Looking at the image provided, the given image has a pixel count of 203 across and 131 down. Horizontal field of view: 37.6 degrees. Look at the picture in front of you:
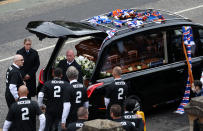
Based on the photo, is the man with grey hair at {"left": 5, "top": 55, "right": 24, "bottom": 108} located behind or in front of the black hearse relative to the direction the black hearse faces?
behind

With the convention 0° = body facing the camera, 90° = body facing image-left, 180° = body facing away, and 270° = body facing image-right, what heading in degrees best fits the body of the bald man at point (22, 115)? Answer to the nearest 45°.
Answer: approximately 180°

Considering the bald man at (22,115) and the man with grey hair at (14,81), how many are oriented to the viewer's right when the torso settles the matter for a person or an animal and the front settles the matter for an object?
1

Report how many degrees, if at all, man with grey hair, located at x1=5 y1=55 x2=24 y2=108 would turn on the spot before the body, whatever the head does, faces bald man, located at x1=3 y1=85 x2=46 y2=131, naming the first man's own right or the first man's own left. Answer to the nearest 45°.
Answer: approximately 90° to the first man's own right

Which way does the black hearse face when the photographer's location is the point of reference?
facing away from the viewer and to the right of the viewer

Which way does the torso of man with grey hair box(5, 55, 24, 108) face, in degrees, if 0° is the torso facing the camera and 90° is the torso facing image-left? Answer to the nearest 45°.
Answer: approximately 270°

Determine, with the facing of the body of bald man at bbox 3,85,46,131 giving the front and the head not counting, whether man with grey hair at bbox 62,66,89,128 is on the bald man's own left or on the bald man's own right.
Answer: on the bald man's own right

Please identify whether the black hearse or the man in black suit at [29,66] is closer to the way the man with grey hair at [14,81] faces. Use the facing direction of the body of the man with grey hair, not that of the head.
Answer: the black hearse

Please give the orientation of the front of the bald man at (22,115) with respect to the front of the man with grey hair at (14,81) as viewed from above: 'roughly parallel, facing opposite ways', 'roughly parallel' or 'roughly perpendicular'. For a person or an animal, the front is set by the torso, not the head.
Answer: roughly perpendicular

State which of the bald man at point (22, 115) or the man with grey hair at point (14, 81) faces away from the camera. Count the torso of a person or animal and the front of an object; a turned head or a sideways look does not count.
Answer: the bald man

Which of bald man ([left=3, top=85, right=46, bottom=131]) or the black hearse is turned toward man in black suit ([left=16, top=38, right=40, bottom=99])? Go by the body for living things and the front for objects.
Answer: the bald man
